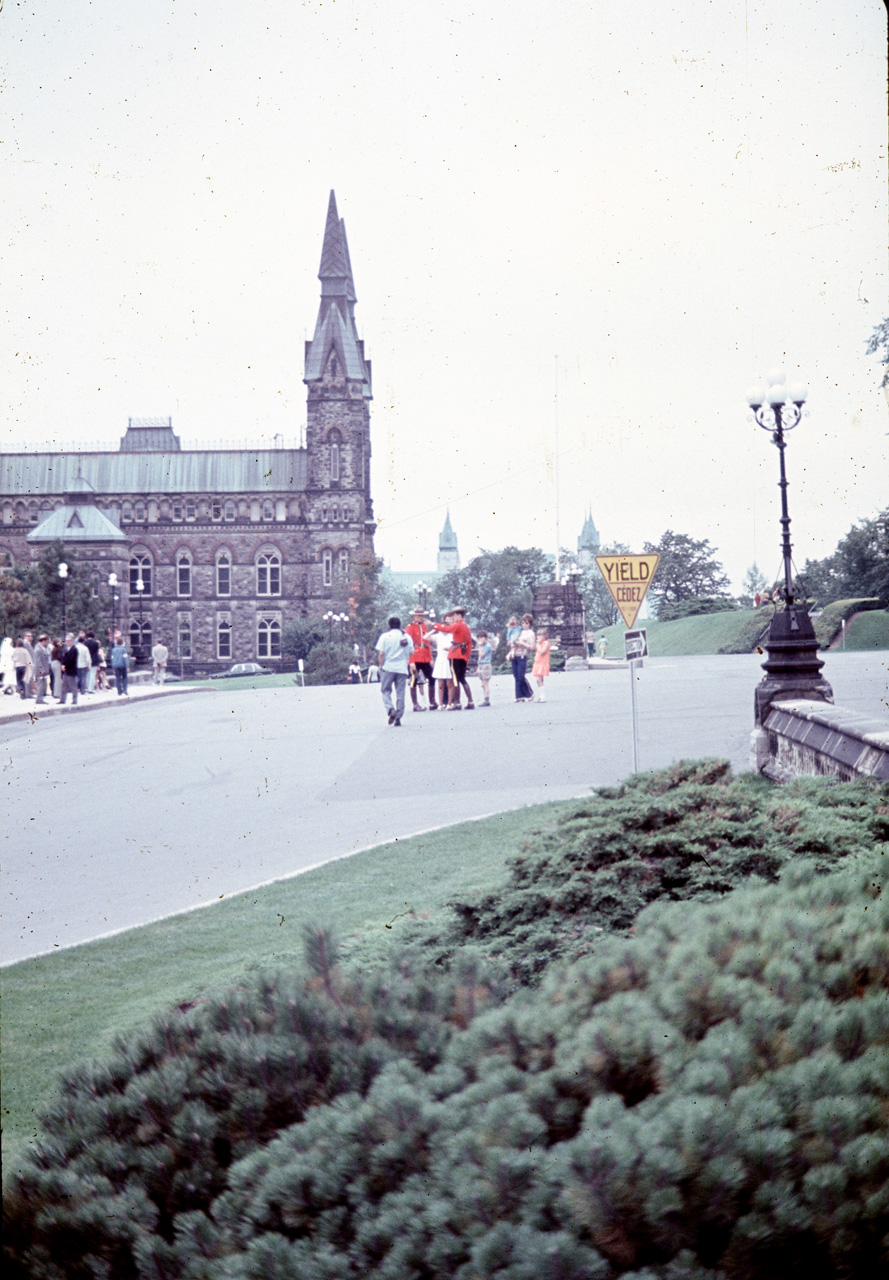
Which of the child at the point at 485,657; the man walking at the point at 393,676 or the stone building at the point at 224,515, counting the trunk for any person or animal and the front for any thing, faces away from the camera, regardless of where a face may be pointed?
the man walking

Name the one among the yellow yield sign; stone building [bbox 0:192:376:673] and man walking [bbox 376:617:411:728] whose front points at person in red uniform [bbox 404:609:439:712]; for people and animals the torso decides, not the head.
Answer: the man walking

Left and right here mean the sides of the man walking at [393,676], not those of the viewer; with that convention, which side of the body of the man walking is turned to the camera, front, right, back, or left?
back
